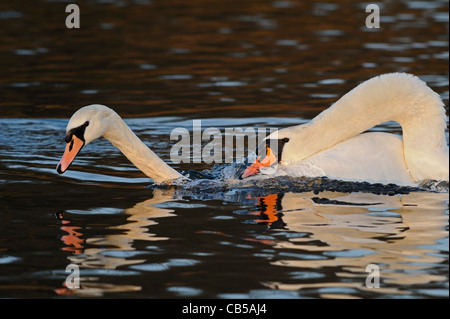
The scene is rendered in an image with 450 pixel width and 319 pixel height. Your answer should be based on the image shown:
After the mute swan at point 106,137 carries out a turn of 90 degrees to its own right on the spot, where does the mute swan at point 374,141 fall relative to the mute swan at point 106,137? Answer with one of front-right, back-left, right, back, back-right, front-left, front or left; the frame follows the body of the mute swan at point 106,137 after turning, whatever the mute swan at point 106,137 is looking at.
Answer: right

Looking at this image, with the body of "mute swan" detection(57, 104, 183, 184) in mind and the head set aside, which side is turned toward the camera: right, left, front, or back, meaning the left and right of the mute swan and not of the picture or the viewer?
left
